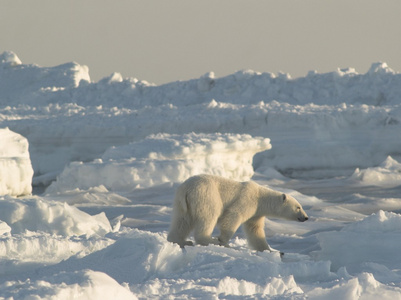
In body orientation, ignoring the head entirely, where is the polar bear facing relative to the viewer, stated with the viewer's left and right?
facing away from the viewer and to the right of the viewer

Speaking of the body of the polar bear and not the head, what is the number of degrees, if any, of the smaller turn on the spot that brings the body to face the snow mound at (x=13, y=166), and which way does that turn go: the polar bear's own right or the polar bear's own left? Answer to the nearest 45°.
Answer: approximately 90° to the polar bear's own left

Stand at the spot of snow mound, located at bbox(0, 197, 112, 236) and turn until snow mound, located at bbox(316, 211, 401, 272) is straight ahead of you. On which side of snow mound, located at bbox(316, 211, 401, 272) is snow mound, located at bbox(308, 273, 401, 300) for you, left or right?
right

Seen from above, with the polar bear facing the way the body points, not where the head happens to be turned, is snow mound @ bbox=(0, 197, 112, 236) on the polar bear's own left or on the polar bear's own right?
on the polar bear's own left

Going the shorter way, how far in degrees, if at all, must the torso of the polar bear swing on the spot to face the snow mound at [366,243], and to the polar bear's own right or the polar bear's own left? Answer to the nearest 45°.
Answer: approximately 45° to the polar bear's own right

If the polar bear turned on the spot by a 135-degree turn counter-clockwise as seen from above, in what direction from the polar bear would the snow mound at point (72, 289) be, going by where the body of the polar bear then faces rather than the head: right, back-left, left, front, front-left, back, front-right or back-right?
left

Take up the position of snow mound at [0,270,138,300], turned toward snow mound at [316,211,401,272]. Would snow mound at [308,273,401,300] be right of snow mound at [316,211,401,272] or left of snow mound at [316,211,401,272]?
right

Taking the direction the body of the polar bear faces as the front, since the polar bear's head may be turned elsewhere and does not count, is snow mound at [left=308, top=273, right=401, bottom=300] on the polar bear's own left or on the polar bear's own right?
on the polar bear's own right
